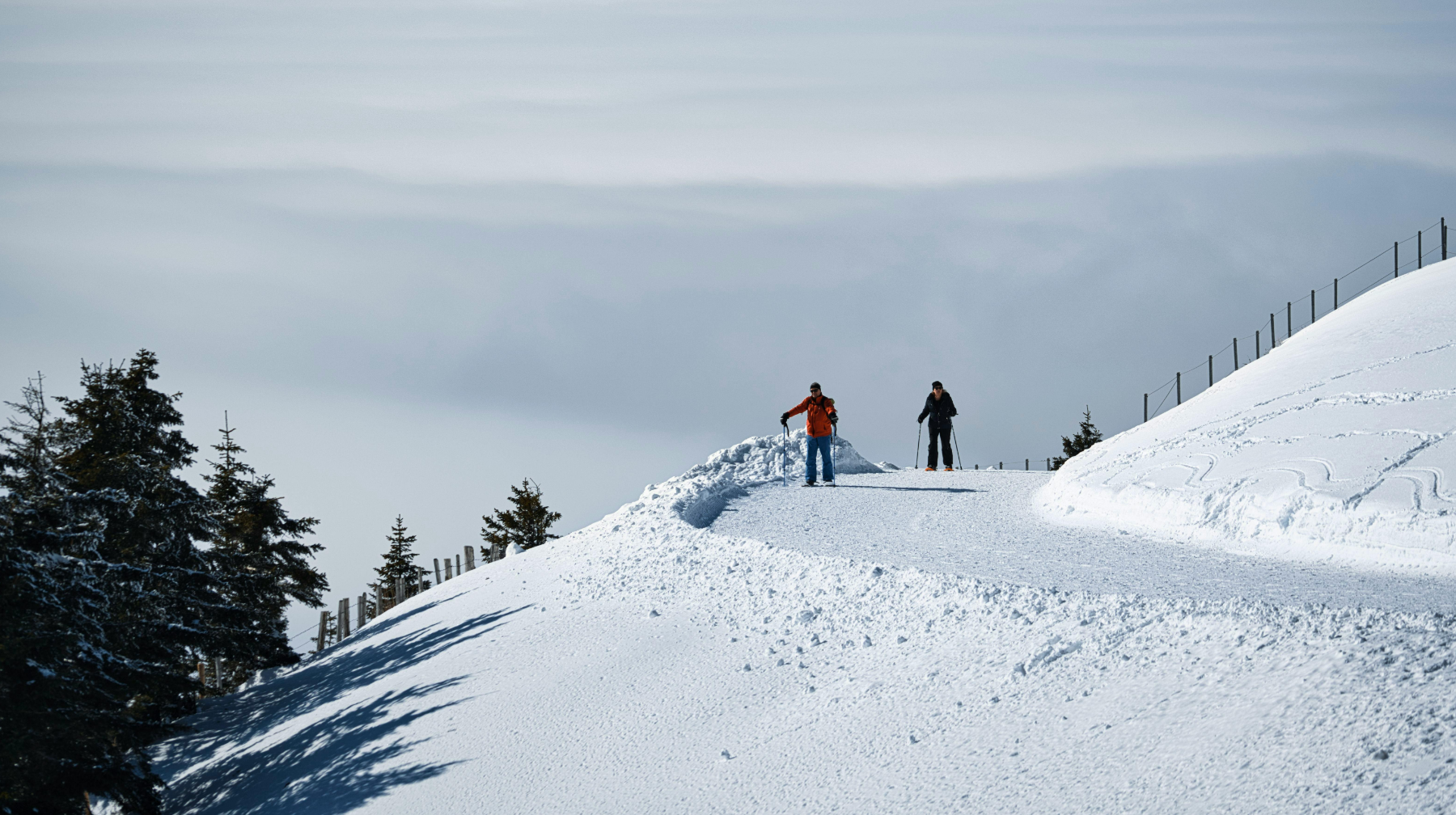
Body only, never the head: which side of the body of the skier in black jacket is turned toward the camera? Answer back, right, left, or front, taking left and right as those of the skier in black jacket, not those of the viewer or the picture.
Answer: front

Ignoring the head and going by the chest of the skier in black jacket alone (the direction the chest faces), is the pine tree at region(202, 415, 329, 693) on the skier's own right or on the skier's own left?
on the skier's own right
